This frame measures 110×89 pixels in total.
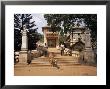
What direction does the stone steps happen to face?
toward the camera
